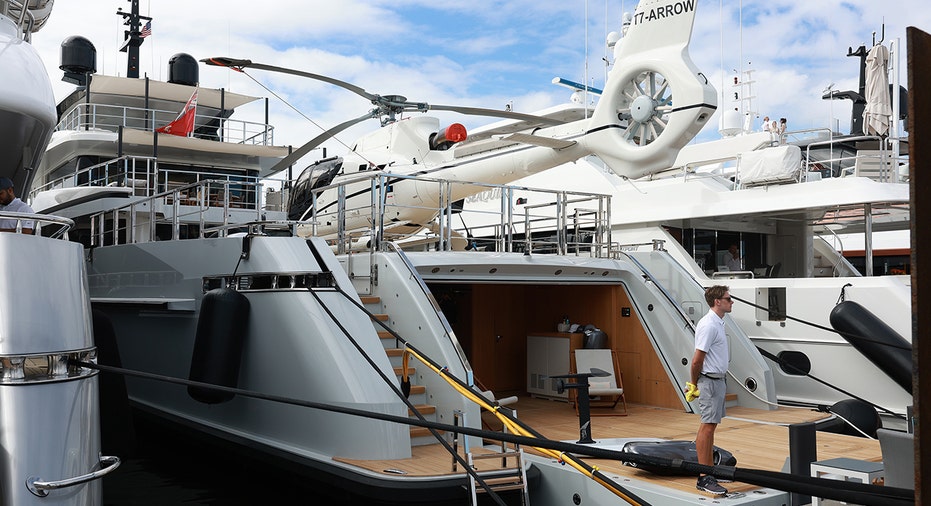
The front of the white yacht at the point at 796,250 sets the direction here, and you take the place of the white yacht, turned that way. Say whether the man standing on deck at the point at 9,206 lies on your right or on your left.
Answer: on your left

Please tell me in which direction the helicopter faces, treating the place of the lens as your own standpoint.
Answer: facing away from the viewer and to the left of the viewer

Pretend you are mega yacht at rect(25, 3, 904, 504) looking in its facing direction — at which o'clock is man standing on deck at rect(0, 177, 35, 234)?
The man standing on deck is roughly at 9 o'clock from the mega yacht.

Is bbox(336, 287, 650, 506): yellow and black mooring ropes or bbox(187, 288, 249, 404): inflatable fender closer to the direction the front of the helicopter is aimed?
the inflatable fender

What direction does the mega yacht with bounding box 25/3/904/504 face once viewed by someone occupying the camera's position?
facing away from the viewer and to the left of the viewer

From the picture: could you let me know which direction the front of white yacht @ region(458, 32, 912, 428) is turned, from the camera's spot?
facing away from the viewer and to the left of the viewer

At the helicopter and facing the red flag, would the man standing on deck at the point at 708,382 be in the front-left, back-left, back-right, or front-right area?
back-left

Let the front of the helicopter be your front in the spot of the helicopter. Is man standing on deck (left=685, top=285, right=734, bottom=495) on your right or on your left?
on your left
